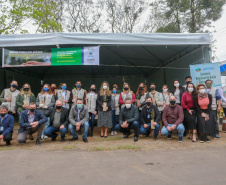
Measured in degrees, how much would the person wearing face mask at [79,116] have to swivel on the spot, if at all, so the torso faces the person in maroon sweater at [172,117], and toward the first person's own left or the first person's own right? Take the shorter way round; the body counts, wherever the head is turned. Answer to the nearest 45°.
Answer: approximately 90° to the first person's own left

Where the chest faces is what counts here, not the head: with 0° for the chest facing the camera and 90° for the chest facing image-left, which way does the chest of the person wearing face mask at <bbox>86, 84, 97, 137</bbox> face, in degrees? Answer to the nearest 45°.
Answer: approximately 0°

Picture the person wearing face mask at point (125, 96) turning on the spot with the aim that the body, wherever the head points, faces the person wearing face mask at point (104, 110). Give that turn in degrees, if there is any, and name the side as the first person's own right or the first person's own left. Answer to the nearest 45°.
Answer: approximately 45° to the first person's own right

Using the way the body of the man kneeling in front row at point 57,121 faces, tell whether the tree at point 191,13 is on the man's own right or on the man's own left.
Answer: on the man's own left
